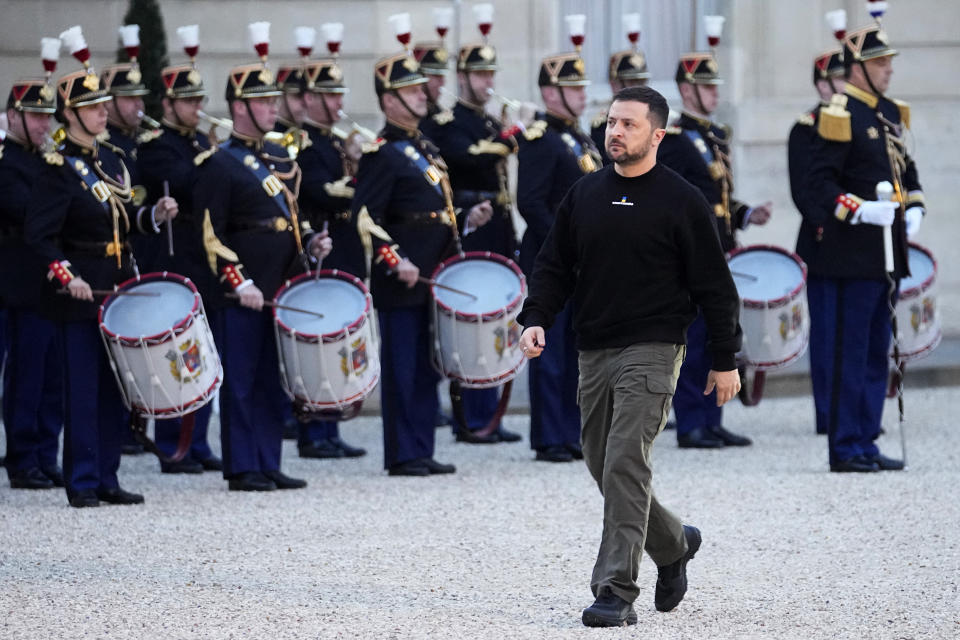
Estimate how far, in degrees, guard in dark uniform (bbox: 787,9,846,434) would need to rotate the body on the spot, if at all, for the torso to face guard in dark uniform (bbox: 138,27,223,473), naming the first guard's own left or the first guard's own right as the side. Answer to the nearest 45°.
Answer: approximately 135° to the first guard's own right

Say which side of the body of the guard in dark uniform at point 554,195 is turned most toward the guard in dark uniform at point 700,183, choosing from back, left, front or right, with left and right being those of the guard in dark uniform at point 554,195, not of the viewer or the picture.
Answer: left

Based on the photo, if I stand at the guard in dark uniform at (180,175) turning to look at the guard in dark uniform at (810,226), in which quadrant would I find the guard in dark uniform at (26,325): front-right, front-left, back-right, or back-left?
back-right

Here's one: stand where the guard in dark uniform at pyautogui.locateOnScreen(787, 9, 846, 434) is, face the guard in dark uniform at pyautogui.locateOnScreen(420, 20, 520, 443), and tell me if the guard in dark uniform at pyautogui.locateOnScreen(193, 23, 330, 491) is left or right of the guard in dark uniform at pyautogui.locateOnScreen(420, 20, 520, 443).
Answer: left

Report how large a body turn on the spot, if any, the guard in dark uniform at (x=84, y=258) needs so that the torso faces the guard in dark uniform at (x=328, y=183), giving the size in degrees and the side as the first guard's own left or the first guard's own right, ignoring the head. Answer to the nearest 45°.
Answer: approximately 90° to the first guard's own left
